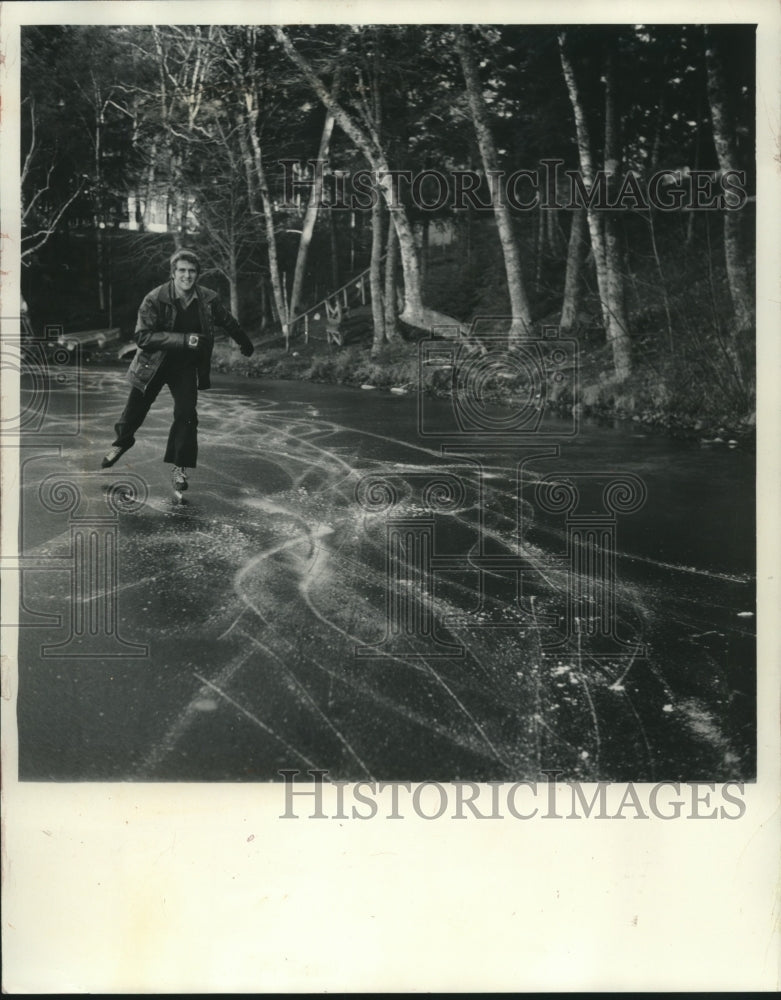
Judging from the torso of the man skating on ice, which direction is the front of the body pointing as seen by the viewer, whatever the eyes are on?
toward the camera

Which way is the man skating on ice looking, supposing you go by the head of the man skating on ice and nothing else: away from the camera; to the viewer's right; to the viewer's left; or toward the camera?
toward the camera
